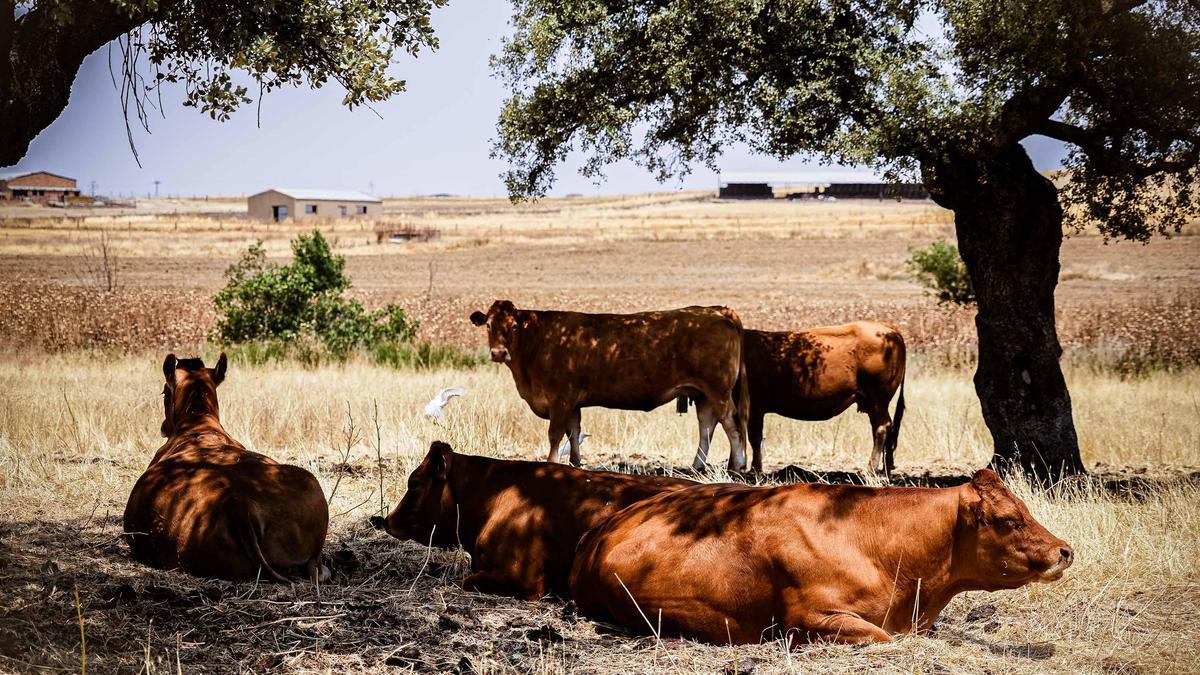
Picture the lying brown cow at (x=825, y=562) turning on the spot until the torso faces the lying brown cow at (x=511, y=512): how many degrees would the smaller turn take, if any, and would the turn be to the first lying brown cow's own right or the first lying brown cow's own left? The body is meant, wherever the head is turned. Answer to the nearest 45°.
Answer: approximately 135° to the first lying brown cow's own left

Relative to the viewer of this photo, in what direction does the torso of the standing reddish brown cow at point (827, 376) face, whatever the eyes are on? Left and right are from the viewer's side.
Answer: facing to the left of the viewer

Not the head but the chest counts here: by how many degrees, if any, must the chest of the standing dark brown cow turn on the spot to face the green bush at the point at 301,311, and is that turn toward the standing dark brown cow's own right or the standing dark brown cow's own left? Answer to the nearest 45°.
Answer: approximately 45° to the standing dark brown cow's own right

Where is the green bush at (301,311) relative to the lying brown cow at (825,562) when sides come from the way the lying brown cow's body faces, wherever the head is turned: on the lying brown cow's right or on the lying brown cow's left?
on the lying brown cow's left

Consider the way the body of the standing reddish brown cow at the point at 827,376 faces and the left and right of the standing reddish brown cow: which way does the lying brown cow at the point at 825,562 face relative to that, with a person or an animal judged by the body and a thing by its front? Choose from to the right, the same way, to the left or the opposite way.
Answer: the opposite way

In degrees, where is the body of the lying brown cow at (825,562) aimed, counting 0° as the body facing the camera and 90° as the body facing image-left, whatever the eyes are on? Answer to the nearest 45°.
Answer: approximately 270°

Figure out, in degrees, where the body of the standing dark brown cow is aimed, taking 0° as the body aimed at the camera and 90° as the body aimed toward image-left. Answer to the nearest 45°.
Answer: approximately 90°

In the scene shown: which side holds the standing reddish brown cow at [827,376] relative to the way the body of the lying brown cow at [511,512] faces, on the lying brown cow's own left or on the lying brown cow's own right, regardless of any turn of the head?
on the lying brown cow's own right

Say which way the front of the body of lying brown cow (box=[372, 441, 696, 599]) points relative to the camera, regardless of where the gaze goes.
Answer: to the viewer's left
